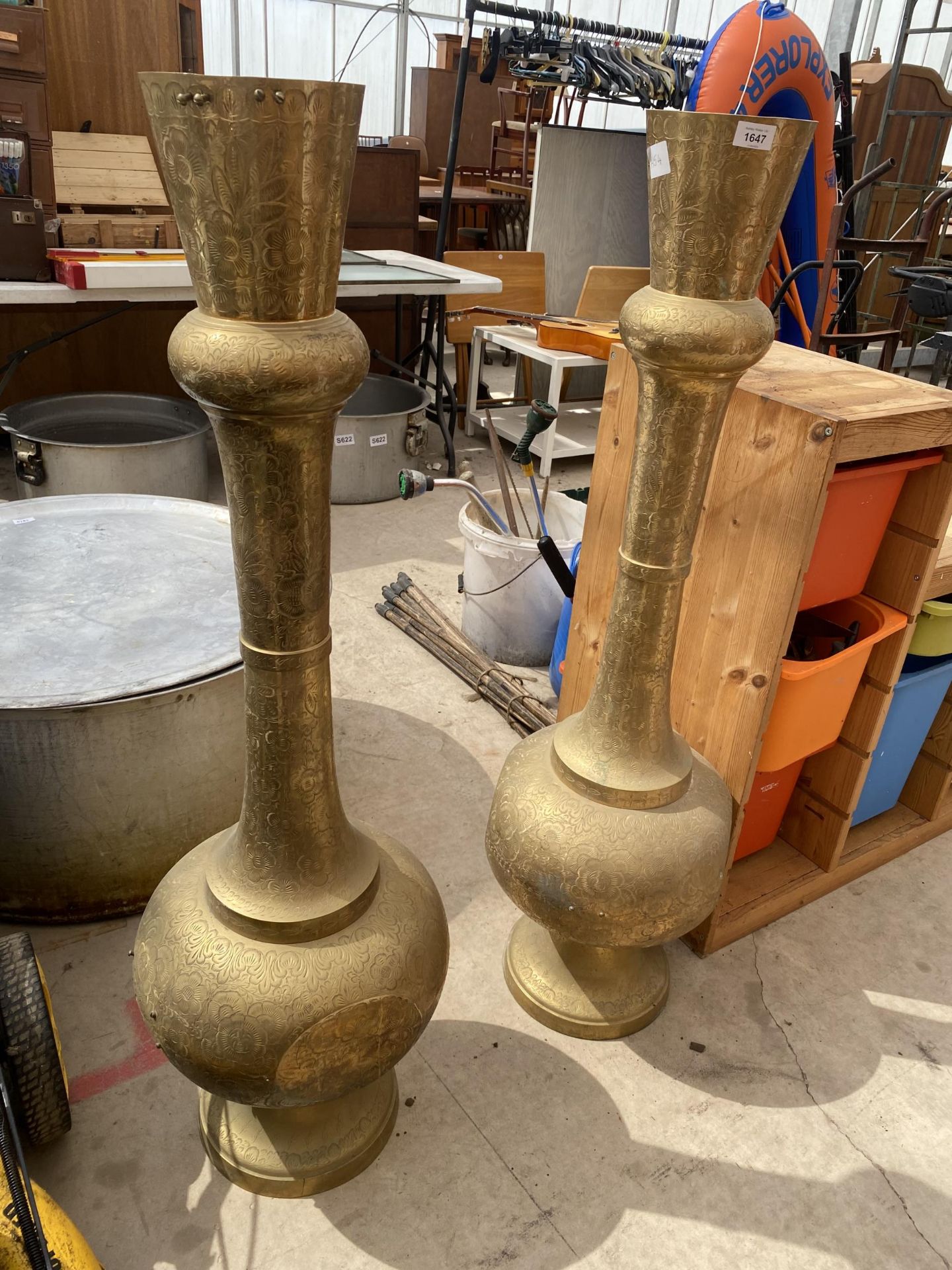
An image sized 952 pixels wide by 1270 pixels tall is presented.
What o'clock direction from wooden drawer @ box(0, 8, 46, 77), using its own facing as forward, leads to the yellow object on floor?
The yellow object on floor is roughly at 12 o'clock from the wooden drawer.

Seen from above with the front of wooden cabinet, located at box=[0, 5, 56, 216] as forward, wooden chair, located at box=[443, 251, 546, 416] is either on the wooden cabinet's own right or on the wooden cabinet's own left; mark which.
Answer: on the wooden cabinet's own left

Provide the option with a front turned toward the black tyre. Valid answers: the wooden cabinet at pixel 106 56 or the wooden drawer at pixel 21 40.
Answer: the wooden drawer at pixel 21 40

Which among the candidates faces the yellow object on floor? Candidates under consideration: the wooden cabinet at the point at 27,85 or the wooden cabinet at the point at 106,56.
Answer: the wooden cabinet at the point at 27,85

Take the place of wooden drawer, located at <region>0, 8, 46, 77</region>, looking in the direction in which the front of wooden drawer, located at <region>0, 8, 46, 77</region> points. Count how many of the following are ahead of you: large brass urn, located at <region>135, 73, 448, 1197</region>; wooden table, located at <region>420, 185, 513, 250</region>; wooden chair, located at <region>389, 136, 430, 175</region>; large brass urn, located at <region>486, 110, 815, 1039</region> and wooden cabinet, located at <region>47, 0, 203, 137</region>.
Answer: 2

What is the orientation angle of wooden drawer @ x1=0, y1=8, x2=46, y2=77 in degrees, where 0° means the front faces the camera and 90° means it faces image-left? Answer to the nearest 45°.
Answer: approximately 0°

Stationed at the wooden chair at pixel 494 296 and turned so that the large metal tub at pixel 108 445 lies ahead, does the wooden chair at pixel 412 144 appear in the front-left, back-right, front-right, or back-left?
back-right

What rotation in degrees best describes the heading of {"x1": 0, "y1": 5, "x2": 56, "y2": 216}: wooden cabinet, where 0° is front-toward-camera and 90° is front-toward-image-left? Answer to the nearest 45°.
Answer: approximately 0°

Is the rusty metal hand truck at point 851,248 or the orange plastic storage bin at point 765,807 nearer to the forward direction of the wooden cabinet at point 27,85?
the orange plastic storage bin
